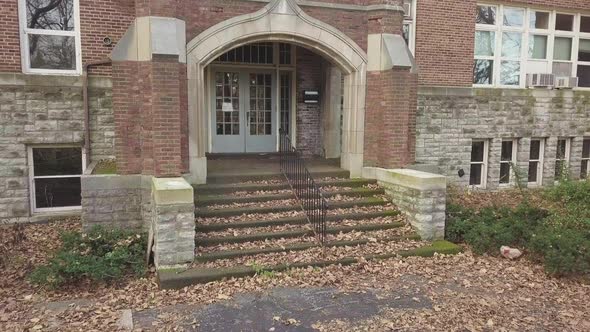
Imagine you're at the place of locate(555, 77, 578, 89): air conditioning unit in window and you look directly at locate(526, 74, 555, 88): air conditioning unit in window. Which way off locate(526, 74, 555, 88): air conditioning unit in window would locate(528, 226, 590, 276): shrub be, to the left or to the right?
left

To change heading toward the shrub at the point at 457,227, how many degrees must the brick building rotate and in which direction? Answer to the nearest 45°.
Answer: approximately 45° to its left

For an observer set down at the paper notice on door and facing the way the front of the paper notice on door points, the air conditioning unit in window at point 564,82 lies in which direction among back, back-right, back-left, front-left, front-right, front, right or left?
left

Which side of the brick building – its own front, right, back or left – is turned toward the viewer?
front

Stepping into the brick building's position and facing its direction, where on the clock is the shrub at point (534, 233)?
The shrub is roughly at 10 o'clock from the brick building.

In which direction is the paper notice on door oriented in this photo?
toward the camera

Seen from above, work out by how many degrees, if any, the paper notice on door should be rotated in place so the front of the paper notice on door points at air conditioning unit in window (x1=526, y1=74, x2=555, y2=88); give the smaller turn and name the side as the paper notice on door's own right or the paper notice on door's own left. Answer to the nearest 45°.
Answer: approximately 90° to the paper notice on door's own left

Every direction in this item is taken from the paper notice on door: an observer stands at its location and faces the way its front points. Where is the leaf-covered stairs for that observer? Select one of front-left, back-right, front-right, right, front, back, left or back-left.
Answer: front

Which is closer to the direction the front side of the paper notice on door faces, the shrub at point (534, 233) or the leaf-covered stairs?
the leaf-covered stairs
